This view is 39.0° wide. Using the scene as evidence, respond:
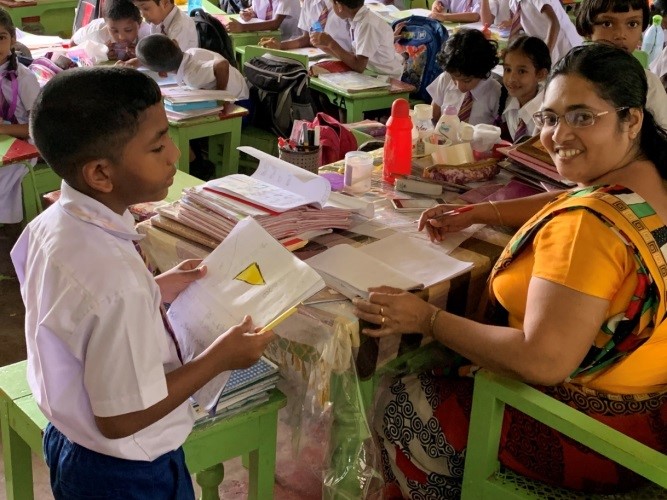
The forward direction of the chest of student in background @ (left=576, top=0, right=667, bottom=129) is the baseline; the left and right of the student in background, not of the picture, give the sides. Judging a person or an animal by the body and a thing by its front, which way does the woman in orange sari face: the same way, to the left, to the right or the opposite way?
to the right

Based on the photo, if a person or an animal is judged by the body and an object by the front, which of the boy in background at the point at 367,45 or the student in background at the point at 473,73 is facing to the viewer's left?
the boy in background

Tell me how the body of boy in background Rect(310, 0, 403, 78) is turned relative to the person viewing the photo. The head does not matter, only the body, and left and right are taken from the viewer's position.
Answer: facing to the left of the viewer

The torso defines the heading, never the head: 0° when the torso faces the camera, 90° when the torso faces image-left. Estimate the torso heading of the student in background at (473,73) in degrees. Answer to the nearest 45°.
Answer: approximately 0°

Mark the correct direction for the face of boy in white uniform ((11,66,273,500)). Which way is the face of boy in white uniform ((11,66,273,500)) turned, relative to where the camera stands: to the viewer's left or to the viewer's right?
to the viewer's right

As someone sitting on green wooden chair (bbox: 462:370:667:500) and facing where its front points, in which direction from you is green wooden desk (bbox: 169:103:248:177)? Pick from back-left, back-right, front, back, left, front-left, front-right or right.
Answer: front

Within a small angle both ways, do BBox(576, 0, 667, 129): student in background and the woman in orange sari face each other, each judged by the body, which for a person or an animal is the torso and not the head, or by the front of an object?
no

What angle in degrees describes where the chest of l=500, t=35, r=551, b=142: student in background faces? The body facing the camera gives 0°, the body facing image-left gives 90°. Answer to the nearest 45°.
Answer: approximately 45°

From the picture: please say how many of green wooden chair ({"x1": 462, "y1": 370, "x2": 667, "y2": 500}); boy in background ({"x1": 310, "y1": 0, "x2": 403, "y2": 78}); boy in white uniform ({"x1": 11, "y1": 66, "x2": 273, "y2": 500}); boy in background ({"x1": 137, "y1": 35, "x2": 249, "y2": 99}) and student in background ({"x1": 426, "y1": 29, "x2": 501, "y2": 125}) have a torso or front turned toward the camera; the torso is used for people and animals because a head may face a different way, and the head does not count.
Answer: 1

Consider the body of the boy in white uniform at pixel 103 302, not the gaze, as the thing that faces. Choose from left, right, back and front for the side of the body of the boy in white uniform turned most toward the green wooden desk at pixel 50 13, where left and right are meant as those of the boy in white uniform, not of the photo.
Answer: left

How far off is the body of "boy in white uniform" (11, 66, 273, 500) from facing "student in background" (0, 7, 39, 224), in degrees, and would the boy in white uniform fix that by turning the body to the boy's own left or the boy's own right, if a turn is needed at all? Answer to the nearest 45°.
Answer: approximately 90° to the boy's own left

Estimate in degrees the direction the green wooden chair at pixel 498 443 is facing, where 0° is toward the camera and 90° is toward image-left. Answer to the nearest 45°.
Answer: approximately 135°

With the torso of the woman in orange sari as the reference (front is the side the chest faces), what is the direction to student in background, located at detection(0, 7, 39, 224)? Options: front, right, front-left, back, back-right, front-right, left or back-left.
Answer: front-right

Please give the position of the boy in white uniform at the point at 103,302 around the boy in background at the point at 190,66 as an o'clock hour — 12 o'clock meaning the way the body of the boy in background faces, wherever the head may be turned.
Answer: The boy in white uniform is roughly at 9 o'clock from the boy in background.

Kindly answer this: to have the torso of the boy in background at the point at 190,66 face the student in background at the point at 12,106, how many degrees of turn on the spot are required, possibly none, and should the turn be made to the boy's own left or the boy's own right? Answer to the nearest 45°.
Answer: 0° — they already face them

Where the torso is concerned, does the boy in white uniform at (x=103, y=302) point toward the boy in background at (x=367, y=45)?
no

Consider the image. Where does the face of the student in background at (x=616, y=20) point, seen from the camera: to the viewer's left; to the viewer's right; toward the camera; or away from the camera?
toward the camera

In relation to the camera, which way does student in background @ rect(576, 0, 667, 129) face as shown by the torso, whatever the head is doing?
toward the camera

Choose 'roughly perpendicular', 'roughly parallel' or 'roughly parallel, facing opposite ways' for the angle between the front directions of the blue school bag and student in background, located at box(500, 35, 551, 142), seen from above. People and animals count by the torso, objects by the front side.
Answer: roughly parallel
